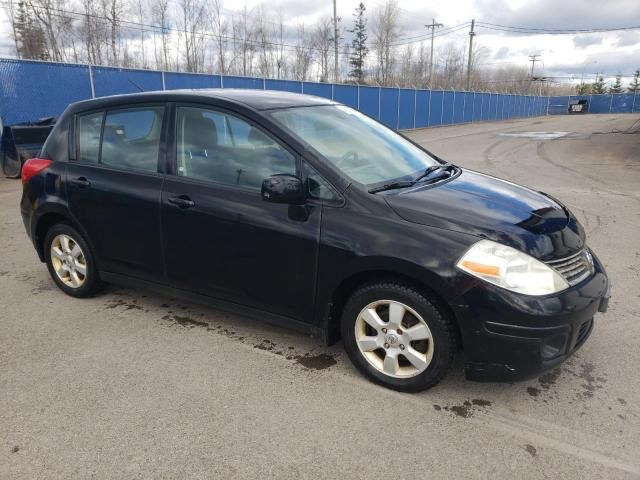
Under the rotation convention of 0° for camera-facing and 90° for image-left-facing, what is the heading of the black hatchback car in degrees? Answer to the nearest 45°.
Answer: approximately 315°

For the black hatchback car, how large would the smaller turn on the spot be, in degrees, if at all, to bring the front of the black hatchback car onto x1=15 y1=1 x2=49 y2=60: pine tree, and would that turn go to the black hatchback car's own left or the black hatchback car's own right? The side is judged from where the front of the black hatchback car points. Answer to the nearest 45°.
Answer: approximately 180°

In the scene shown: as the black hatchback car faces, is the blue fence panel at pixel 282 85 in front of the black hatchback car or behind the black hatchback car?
behind

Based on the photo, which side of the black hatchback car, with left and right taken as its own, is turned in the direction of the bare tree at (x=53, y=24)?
back
